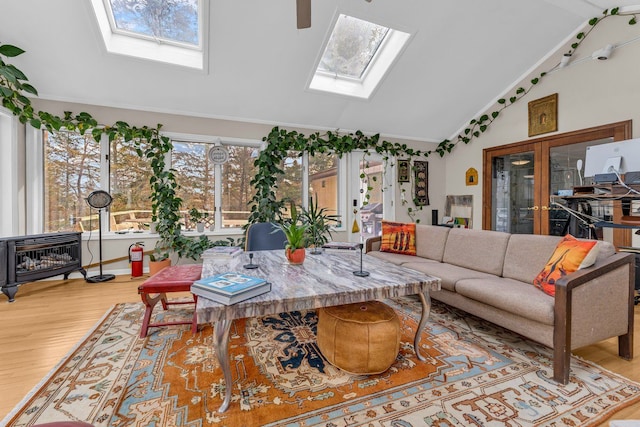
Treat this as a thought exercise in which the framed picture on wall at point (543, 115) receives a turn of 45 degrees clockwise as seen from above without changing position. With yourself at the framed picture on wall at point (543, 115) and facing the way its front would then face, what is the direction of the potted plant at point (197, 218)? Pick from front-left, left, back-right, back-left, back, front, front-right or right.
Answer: front-left

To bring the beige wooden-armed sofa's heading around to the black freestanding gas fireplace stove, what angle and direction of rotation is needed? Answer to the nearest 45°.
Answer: approximately 45° to its right

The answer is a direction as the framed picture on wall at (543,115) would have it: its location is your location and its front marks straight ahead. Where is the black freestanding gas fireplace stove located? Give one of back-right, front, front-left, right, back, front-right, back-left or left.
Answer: front

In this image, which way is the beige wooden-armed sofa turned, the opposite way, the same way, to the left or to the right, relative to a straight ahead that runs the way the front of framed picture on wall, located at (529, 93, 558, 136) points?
the same way

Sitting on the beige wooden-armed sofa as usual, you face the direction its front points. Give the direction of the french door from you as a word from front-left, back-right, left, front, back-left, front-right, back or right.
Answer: back-right

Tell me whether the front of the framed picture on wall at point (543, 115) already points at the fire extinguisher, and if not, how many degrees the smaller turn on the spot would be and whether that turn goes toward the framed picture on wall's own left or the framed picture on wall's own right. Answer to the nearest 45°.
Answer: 0° — it already faces it

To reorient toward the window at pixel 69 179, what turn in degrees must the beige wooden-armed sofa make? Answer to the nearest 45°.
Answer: approximately 45° to its right

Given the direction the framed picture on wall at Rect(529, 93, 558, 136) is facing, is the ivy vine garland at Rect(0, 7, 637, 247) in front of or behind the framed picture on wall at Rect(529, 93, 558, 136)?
in front

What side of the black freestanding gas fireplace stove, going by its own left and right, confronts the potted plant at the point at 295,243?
front

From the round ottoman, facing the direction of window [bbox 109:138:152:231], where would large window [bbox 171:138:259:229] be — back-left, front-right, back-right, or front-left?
front-right

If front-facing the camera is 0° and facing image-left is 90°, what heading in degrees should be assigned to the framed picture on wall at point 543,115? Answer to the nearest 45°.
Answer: approximately 45°

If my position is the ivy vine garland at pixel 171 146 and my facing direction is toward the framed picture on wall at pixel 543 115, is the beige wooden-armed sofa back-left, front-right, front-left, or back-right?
front-right

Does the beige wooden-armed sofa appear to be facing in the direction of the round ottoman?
yes

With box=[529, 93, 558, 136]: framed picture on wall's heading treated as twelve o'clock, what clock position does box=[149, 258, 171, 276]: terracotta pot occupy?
The terracotta pot is roughly at 12 o'clock from the framed picture on wall.

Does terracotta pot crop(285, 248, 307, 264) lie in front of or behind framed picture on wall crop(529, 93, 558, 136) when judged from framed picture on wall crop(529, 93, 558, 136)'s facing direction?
in front
